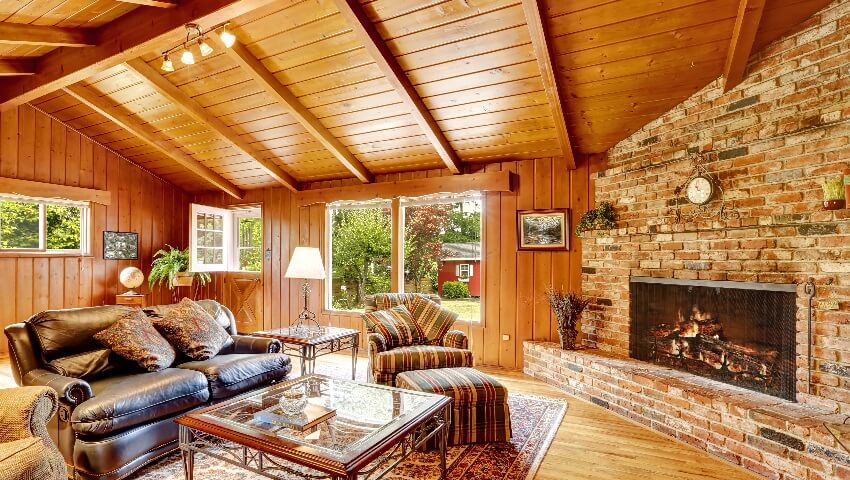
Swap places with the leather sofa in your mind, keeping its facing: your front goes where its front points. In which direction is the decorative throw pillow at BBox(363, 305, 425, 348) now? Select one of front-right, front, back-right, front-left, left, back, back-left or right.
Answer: front-left

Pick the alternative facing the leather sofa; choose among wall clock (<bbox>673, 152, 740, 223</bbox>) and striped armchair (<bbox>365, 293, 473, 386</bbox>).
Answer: the wall clock

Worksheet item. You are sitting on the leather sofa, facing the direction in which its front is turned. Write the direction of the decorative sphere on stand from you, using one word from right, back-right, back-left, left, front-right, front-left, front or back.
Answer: back-left

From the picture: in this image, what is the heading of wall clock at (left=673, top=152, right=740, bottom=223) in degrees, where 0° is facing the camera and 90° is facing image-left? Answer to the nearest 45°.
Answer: approximately 45°

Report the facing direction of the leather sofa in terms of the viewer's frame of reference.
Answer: facing the viewer and to the right of the viewer

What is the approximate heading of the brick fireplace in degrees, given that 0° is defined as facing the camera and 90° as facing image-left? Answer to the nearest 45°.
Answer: approximately 45°

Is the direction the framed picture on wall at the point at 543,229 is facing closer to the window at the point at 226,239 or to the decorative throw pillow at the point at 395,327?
the decorative throw pillow

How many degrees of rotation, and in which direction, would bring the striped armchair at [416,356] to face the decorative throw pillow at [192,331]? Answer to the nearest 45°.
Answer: approximately 135° to its right

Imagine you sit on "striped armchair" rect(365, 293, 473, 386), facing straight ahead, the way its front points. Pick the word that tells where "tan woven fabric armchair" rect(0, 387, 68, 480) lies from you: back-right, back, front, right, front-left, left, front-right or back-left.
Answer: right

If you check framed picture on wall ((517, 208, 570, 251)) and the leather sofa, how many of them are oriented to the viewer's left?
0

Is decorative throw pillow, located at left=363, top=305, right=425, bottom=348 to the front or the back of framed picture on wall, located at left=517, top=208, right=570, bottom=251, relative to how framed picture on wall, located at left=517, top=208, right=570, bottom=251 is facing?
to the front
